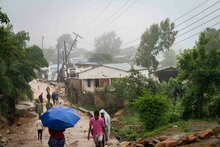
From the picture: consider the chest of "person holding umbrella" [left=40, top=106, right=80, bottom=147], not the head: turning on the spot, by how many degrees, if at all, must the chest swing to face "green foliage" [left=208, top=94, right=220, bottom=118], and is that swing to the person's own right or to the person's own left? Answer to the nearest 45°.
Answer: approximately 45° to the person's own right

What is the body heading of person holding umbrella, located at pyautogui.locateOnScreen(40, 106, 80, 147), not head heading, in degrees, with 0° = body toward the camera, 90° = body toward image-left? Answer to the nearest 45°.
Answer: approximately 180°

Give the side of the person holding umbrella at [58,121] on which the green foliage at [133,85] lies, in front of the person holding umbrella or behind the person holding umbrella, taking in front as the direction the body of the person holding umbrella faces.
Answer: in front

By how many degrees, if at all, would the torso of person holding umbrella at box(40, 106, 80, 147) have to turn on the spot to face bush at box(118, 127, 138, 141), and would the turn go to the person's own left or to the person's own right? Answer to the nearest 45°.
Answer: approximately 45° to the person's own right
